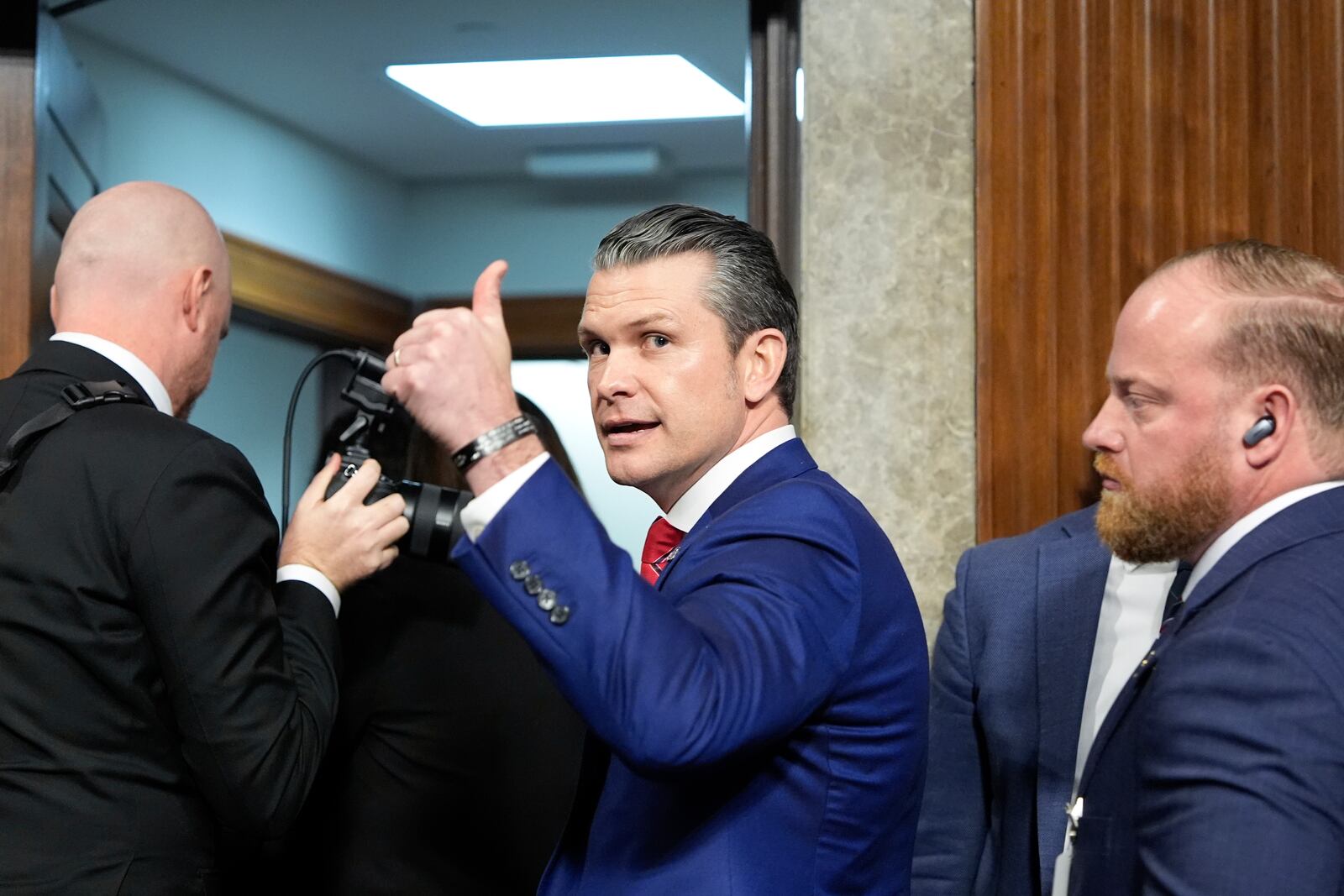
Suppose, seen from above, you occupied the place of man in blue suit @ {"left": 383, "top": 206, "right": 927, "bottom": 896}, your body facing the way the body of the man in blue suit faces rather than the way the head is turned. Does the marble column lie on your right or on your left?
on your right

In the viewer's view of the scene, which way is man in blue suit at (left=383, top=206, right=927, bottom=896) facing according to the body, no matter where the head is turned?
to the viewer's left

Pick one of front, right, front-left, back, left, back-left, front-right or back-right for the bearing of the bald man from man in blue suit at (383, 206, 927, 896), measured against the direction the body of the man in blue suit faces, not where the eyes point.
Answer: front-right

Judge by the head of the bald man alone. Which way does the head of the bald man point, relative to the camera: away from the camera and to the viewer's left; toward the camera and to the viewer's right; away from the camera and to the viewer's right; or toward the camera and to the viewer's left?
away from the camera and to the viewer's right

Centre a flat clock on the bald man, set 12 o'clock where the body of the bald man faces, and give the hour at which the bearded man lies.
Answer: The bearded man is roughly at 3 o'clock from the bald man.

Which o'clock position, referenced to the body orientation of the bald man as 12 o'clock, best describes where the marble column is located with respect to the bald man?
The marble column is roughly at 1 o'clock from the bald man.

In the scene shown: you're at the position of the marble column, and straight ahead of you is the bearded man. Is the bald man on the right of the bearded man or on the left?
right

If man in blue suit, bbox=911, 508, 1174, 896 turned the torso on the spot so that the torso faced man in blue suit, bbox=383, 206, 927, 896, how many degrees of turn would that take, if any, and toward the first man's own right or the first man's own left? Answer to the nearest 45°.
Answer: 0° — they already face them

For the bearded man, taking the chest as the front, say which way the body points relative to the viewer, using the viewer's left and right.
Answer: facing to the left of the viewer

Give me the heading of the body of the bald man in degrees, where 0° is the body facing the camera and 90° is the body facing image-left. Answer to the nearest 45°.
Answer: approximately 225°

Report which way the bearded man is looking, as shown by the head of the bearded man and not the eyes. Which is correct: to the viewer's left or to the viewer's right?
to the viewer's left
